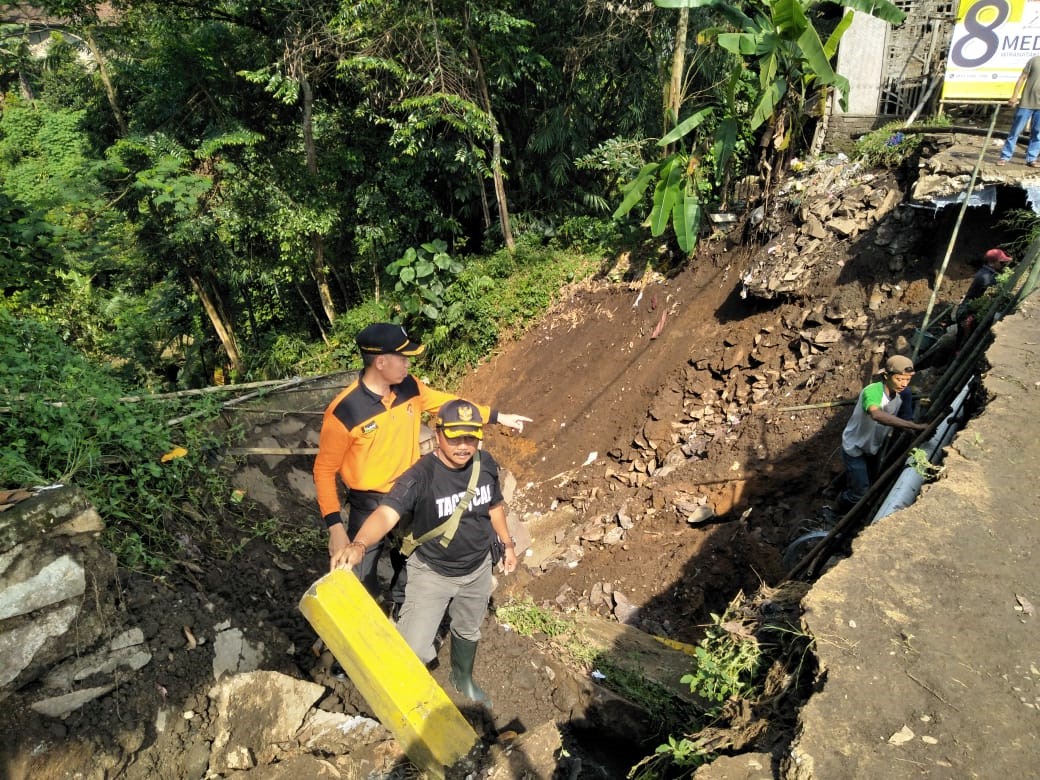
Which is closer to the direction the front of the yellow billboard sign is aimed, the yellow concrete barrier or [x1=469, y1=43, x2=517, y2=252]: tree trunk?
the yellow concrete barrier

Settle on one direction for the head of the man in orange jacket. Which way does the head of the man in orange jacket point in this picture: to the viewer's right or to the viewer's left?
to the viewer's right

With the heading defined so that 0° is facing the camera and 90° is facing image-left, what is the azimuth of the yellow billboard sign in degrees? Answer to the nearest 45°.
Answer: approximately 0°

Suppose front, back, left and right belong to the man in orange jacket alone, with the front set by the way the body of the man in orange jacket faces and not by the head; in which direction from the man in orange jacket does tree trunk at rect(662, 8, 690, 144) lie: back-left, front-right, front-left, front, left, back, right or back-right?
left

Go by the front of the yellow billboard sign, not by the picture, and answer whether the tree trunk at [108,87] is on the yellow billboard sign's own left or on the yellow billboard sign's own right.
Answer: on the yellow billboard sign's own right

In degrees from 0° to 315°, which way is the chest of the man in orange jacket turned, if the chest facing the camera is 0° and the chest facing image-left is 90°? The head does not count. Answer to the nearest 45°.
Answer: approximately 315°

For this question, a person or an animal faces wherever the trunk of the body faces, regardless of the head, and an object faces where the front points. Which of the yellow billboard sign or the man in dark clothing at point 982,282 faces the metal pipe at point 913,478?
the yellow billboard sign
